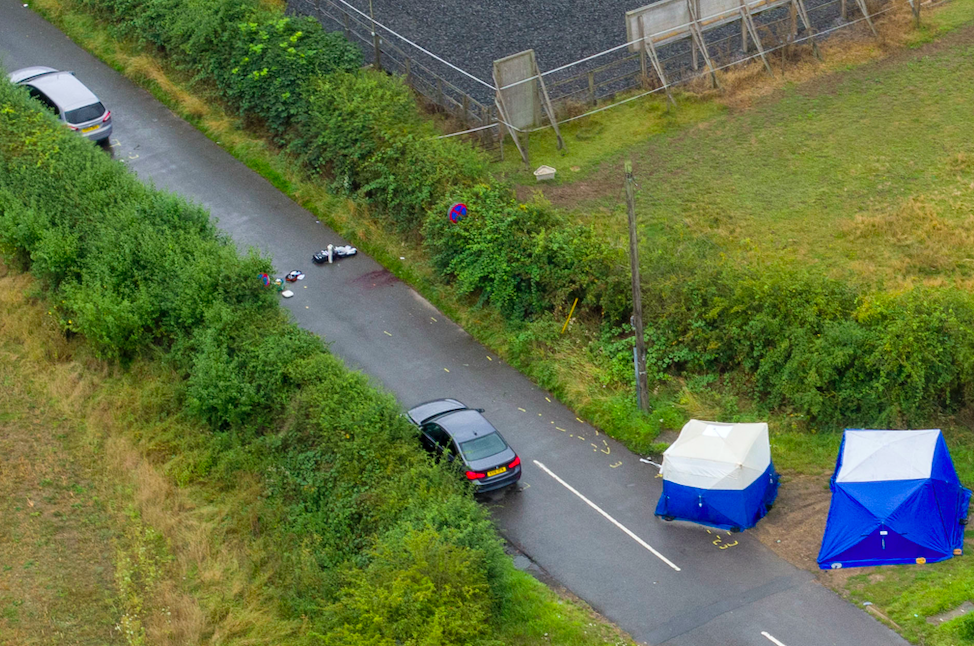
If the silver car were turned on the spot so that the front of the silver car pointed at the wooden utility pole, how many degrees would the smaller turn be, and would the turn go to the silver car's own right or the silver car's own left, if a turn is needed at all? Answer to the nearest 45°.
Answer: approximately 180°

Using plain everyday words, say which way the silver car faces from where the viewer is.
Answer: facing away from the viewer and to the left of the viewer

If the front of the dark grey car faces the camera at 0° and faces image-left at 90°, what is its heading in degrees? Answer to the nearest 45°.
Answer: approximately 135°

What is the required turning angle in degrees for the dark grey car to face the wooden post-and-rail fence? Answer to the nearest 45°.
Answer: approximately 45° to its right

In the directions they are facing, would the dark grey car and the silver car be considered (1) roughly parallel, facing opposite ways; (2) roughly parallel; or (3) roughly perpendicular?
roughly parallel

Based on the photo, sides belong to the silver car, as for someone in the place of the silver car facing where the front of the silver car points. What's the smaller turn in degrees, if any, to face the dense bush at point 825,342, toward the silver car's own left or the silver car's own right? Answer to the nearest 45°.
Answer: approximately 180°

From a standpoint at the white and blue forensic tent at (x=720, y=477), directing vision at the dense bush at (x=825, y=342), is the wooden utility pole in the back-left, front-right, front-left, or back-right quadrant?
front-left

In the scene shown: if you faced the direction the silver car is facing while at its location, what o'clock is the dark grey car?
The dark grey car is roughly at 7 o'clock from the silver car.

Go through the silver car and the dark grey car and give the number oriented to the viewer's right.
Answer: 0

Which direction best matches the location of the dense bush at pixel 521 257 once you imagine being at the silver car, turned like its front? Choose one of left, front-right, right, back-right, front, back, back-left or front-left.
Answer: back

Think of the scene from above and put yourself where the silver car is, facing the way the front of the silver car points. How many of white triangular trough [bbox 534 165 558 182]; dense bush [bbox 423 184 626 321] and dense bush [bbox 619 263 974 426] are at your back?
3
